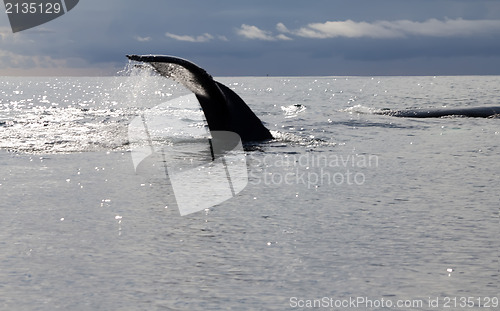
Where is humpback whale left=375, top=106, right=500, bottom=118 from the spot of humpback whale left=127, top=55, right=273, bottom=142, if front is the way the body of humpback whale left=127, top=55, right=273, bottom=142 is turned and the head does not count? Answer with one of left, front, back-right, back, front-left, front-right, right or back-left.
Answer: front-left

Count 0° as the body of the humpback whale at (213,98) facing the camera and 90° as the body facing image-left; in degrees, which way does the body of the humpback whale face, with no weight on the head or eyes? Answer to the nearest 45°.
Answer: approximately 270°
